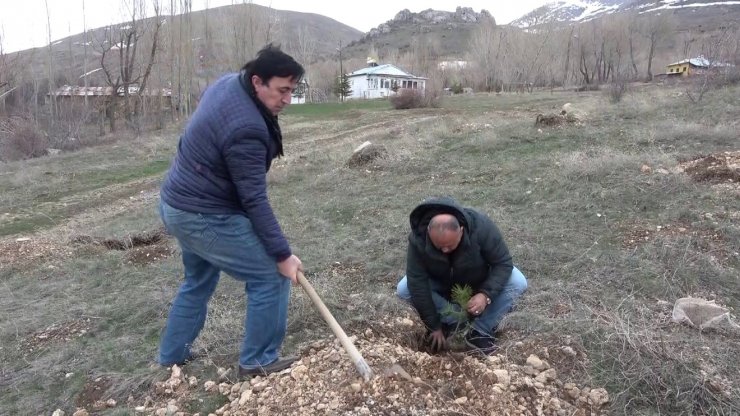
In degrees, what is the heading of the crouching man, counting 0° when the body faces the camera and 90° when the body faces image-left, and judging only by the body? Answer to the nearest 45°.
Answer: approximately 0°

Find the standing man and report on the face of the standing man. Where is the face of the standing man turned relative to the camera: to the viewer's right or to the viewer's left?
to the viewer's right

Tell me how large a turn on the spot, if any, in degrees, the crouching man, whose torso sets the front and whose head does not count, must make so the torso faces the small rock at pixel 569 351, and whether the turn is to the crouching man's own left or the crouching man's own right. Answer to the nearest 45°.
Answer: approximately 45° to the crouching man's own left

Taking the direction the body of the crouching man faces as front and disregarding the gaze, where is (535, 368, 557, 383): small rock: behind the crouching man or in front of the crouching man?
in front

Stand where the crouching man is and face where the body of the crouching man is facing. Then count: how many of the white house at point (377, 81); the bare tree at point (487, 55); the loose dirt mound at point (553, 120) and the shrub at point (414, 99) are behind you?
4

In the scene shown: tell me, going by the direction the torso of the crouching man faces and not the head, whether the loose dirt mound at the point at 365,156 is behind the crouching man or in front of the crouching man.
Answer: behind

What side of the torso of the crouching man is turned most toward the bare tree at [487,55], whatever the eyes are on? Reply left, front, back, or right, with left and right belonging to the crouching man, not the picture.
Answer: back

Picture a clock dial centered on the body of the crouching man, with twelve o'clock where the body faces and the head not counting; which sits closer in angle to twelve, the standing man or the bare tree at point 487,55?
the standing man

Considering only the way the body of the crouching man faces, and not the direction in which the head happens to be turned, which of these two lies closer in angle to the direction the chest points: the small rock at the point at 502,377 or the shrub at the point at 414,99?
the small rock

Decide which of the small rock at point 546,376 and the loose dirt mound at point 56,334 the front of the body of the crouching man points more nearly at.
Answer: the small rock

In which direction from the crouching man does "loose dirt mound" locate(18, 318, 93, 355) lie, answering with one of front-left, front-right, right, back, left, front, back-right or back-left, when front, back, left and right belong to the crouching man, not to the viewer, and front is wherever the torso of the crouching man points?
right

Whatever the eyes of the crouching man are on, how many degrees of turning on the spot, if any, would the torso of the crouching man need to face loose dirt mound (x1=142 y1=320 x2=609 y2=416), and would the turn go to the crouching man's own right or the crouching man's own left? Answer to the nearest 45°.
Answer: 0° — they already face it

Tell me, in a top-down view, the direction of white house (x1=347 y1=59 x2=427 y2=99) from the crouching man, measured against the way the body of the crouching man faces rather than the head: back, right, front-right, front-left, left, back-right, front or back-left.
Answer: back

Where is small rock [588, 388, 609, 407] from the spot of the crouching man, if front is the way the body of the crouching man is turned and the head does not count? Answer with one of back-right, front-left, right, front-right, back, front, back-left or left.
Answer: front-left

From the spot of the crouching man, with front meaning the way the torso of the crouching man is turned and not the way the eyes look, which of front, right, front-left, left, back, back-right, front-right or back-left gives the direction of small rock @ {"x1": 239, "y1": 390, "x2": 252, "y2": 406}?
front-right
